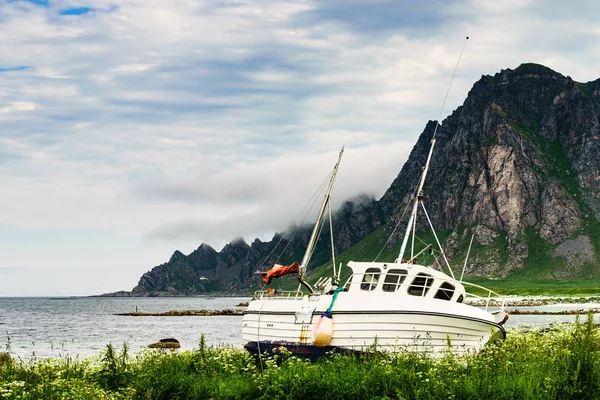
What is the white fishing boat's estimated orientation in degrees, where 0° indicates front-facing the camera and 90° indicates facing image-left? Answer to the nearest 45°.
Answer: approximately 270°
